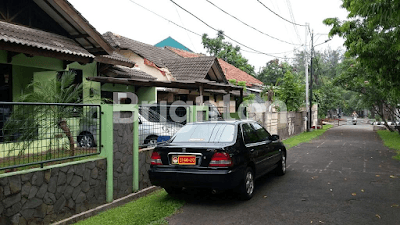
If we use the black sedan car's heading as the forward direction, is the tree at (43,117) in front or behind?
behind

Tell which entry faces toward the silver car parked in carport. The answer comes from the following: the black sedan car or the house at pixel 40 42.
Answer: the house

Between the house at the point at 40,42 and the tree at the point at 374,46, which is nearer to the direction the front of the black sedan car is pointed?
the tree

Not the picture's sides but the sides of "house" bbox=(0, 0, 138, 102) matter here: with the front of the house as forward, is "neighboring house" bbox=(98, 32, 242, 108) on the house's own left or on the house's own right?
on the house's own left

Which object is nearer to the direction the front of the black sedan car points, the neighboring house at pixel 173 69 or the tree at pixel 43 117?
the neighboring house

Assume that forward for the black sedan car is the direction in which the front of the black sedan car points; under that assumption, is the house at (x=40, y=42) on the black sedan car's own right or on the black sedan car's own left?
on the black sedan car's own left

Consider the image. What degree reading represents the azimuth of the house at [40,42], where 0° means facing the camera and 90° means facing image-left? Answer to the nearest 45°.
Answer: approximately 315°

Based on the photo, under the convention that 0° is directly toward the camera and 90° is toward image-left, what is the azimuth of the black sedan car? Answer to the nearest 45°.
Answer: approximately 225°

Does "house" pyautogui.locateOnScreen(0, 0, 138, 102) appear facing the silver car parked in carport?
yes

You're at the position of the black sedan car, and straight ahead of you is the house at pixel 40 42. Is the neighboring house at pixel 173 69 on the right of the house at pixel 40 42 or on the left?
right

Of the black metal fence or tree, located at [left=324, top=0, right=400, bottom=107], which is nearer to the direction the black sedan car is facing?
the tree
